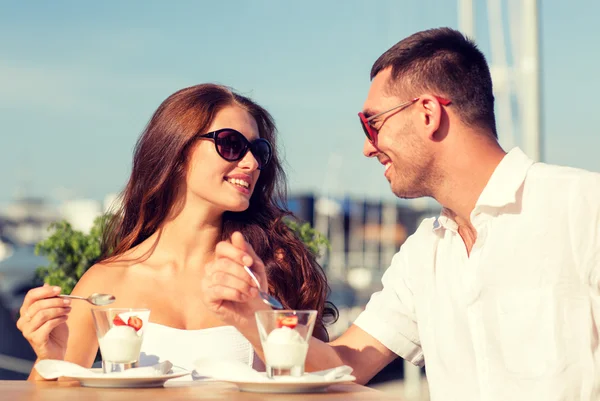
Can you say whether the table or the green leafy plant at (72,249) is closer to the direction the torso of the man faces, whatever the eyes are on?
the table

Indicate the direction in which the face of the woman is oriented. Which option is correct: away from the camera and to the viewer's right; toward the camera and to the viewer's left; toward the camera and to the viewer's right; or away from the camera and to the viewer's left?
toward the camera and to the viewer's right

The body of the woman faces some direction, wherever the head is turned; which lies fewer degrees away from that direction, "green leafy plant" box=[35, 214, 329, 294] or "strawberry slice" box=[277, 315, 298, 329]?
the strawberry slice

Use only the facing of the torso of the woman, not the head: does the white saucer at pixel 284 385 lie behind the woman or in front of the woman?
in front

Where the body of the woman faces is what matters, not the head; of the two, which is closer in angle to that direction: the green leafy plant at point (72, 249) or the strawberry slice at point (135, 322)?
the strawberry slice

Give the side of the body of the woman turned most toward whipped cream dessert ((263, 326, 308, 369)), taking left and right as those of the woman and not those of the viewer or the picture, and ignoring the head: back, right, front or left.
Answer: front

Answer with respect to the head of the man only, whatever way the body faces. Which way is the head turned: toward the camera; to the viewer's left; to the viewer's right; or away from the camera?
to the viewer's left

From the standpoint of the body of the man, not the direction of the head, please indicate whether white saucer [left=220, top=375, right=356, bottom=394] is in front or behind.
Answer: in front

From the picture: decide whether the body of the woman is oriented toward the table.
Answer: yes

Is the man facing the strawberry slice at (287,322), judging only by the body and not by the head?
yes

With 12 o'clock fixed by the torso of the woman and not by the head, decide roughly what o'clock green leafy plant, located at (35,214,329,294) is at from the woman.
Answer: The green leafy plant is roughly at 5 o'clock from the woman.

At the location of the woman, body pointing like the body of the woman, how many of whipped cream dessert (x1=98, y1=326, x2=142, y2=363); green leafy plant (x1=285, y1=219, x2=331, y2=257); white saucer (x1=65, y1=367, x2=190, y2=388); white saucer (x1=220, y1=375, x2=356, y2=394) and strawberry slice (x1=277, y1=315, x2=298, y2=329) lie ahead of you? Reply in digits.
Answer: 4

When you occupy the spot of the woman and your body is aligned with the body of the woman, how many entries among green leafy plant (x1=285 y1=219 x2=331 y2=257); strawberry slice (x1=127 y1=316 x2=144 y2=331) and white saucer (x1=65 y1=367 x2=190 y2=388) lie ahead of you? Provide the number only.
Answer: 2

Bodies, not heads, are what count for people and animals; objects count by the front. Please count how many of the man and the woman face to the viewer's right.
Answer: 0

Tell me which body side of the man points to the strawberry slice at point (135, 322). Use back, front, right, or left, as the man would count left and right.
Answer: front

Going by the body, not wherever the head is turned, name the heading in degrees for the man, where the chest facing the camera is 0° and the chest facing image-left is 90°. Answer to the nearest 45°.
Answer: approximately 45°

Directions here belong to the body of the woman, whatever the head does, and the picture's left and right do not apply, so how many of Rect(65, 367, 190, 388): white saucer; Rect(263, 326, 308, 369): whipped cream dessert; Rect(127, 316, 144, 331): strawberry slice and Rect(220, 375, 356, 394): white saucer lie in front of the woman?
4
